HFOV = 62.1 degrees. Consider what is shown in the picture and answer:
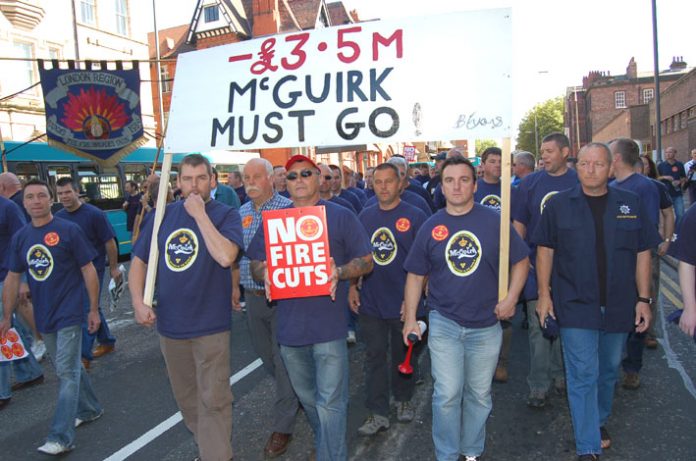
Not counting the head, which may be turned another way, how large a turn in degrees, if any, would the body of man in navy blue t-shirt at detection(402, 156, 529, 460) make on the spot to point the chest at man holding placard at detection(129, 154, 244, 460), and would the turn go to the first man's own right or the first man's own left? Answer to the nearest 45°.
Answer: approximately 90° to the first man's own right

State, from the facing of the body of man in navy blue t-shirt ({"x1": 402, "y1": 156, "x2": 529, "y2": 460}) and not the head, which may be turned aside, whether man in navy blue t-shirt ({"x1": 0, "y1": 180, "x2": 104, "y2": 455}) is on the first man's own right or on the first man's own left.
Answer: on the first man's own right

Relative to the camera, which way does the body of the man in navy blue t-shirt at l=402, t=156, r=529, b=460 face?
toward the camera

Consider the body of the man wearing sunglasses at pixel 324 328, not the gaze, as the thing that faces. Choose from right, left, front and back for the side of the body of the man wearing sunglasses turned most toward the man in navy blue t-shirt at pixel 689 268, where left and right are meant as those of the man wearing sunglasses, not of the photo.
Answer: left

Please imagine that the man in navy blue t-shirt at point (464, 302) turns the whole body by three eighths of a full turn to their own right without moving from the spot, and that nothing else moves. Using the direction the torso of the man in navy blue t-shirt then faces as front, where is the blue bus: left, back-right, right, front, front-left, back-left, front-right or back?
front

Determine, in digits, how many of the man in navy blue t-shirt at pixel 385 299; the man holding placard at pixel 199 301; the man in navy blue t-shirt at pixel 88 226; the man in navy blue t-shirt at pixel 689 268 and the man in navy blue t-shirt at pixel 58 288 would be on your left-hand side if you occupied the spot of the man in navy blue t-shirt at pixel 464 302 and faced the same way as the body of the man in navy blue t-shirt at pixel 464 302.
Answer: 1

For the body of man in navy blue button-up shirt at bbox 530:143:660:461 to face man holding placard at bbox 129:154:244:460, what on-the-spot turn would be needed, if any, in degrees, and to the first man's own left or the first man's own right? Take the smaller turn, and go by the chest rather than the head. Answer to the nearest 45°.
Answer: approximately 45° to the first man's own right

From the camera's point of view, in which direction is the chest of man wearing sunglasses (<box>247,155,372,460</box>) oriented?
toward the camera

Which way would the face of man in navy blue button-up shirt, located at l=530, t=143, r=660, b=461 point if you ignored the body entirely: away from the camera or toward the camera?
toward the camera

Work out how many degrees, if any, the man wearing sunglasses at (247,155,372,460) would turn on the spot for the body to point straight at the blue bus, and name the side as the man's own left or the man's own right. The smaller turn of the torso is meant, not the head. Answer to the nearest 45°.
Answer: approximately 135° to the man's own right

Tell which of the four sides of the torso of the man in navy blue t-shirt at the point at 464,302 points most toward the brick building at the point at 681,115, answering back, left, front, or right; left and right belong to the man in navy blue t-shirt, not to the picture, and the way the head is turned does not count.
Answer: back

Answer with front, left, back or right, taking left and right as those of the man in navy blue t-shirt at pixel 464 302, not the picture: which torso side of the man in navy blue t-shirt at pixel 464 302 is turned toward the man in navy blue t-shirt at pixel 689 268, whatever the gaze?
left

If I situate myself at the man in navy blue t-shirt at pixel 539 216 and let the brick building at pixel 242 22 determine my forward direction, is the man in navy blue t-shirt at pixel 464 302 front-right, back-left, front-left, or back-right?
back-left

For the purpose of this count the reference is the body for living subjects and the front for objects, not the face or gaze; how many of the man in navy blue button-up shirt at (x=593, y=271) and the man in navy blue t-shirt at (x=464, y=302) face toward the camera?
2

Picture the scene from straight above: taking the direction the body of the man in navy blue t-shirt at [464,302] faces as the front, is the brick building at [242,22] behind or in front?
behind
